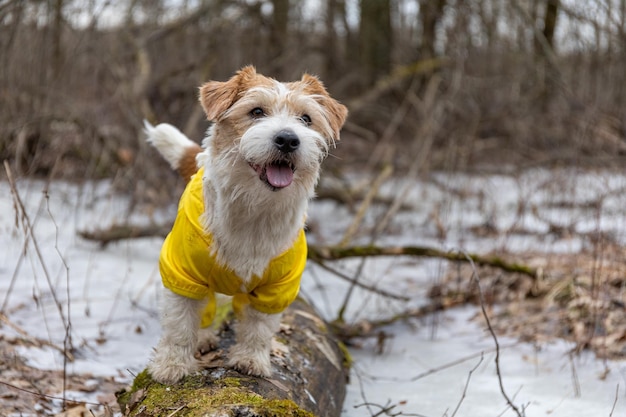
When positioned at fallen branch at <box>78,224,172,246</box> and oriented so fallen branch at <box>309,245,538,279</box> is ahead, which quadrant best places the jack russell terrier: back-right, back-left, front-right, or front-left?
front-right

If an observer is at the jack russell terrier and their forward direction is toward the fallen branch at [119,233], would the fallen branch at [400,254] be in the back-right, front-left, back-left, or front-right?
front-right

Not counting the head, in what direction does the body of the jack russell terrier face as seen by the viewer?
toward the camera

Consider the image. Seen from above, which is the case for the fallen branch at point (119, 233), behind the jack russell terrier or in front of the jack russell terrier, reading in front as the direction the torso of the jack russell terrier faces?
behind

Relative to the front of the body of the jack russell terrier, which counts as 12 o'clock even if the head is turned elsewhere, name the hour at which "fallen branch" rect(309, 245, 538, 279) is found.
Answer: The fallen branch is roughly at 7 o'clock from the jack russell terrier.
